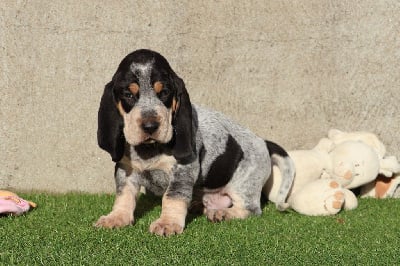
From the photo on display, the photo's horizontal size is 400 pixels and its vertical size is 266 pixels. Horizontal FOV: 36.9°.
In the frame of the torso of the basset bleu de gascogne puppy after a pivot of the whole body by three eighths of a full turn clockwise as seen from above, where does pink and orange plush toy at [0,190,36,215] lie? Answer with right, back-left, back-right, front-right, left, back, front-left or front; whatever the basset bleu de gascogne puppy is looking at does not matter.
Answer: left

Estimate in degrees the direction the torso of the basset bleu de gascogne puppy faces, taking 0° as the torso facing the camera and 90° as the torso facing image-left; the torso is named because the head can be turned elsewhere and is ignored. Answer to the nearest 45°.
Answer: approximately 45°
